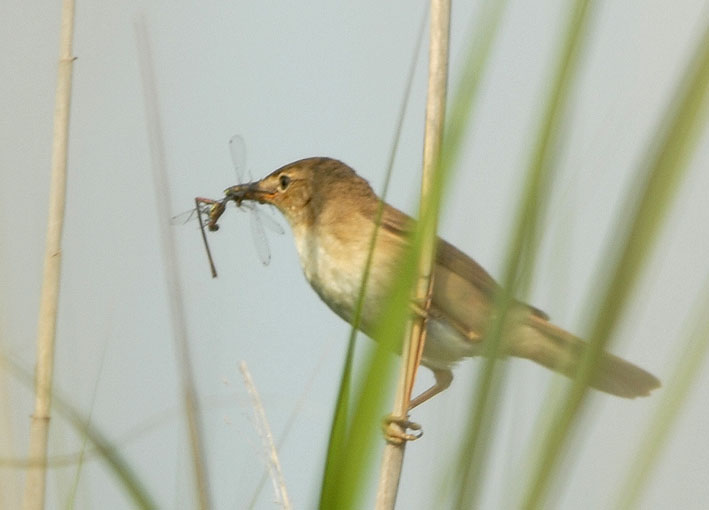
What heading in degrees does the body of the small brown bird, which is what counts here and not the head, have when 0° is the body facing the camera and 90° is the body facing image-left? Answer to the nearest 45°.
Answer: approximately 90°
